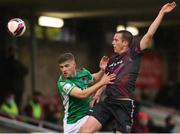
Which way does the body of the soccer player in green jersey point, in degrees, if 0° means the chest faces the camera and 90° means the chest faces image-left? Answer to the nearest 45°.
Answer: approximately 315°

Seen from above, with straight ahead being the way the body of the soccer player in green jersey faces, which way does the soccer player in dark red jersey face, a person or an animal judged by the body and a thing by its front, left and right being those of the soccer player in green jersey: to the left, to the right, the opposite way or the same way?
to the right

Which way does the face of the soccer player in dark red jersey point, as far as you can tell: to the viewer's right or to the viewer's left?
to the viewer's left

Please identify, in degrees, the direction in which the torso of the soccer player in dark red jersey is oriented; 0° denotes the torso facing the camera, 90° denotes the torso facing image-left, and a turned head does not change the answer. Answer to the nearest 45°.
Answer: approximately 45°

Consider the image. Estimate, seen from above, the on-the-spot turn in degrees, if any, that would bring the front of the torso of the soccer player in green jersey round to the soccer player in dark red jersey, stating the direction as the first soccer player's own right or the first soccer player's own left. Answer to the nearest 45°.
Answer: approximately 45° to the first soccer player's own left
